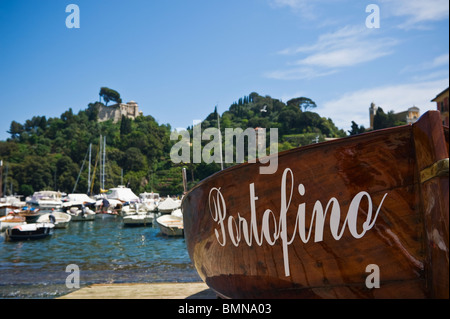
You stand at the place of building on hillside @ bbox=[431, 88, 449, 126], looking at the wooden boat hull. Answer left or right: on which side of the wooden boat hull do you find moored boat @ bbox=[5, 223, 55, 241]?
right

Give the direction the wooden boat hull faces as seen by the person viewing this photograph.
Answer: facing the viewer and to the right of the viewer

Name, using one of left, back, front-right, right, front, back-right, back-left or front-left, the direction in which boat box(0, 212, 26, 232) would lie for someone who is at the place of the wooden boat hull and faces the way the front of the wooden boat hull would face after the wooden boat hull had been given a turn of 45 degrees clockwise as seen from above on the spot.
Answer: back-right

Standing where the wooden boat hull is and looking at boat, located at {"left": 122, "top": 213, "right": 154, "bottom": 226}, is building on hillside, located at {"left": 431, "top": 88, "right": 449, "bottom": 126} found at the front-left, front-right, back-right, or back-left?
front-right
